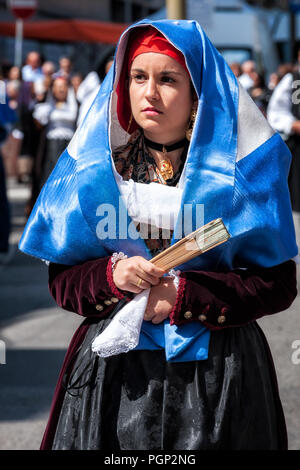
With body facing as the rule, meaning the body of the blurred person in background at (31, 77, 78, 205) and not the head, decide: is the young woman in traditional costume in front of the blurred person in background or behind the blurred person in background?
in front

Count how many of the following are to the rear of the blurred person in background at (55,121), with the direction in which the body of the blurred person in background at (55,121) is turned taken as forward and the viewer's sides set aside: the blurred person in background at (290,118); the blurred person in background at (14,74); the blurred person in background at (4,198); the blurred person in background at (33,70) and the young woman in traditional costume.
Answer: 2

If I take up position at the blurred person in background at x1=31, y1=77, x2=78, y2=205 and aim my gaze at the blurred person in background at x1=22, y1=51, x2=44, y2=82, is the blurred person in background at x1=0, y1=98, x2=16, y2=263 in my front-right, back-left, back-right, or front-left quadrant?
back-left

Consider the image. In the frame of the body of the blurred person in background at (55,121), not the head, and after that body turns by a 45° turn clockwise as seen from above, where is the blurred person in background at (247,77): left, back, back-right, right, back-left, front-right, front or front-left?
back

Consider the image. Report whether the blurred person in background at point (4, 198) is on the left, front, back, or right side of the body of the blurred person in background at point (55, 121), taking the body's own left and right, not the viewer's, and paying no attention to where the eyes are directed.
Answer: front

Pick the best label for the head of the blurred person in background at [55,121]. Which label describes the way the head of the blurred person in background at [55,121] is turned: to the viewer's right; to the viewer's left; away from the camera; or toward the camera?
toward the camera

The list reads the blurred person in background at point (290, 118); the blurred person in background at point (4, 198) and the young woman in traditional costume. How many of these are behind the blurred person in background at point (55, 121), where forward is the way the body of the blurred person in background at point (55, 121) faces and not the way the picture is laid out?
0

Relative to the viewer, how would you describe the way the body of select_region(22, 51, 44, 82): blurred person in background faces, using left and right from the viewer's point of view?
facing the viewer

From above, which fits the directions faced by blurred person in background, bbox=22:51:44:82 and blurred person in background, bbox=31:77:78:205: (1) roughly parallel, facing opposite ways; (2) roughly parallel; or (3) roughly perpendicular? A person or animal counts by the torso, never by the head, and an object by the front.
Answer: roughly parallel

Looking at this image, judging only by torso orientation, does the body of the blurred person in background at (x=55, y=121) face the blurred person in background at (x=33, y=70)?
no

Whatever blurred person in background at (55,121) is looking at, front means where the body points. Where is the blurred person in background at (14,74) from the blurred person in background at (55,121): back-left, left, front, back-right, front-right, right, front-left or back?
back

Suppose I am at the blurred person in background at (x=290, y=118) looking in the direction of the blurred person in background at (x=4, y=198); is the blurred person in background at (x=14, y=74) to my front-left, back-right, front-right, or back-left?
front-right

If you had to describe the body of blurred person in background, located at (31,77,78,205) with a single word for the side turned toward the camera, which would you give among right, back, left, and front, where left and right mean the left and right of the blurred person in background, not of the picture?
front

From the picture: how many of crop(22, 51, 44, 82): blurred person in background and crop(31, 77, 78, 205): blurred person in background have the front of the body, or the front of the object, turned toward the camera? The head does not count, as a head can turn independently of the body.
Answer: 2

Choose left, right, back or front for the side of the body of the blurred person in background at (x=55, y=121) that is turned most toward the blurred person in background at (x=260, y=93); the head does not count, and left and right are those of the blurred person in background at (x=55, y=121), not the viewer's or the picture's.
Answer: left

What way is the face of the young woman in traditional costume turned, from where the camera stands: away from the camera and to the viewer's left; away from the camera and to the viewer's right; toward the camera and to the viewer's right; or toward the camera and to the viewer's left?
toward the camera and to the viewer's left
